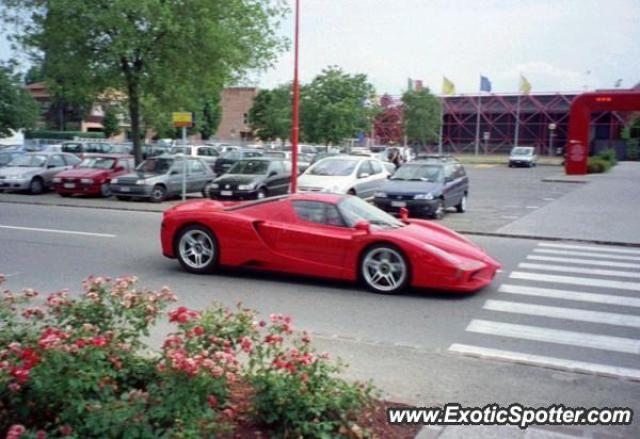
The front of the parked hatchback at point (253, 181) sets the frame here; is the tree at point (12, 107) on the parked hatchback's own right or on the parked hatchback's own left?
on the parked hatchback's own right

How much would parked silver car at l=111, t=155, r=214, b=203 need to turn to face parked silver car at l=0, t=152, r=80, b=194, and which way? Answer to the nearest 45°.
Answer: approximately 90° to its right

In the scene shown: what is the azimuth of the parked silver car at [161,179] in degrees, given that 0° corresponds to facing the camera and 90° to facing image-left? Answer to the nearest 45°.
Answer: approximately 45°

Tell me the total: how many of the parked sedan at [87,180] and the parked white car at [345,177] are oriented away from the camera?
0

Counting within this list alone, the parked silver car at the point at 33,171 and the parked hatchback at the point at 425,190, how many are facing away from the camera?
0

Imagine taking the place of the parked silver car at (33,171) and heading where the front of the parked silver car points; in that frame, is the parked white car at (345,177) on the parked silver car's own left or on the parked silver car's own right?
on the parked silver car's own left

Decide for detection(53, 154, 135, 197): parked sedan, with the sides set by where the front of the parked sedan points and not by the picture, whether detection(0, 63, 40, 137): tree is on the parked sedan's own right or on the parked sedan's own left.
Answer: on the parked sedan's own right

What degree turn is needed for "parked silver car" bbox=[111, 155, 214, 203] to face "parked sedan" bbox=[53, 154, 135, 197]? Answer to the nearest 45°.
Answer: approximately 45° to its right

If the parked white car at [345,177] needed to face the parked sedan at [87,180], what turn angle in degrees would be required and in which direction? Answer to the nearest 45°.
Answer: approximately 45° to its right

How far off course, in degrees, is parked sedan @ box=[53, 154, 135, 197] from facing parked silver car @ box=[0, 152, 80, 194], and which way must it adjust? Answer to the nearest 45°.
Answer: approximately 90° to its right

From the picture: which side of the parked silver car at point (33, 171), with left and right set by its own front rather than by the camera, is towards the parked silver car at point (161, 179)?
left

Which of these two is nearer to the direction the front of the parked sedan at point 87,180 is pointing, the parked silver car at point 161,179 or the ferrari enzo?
the ferrari enzo

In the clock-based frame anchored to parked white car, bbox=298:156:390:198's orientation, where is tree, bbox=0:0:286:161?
The tree is roughly at 2 o'clock from the parked white car.
